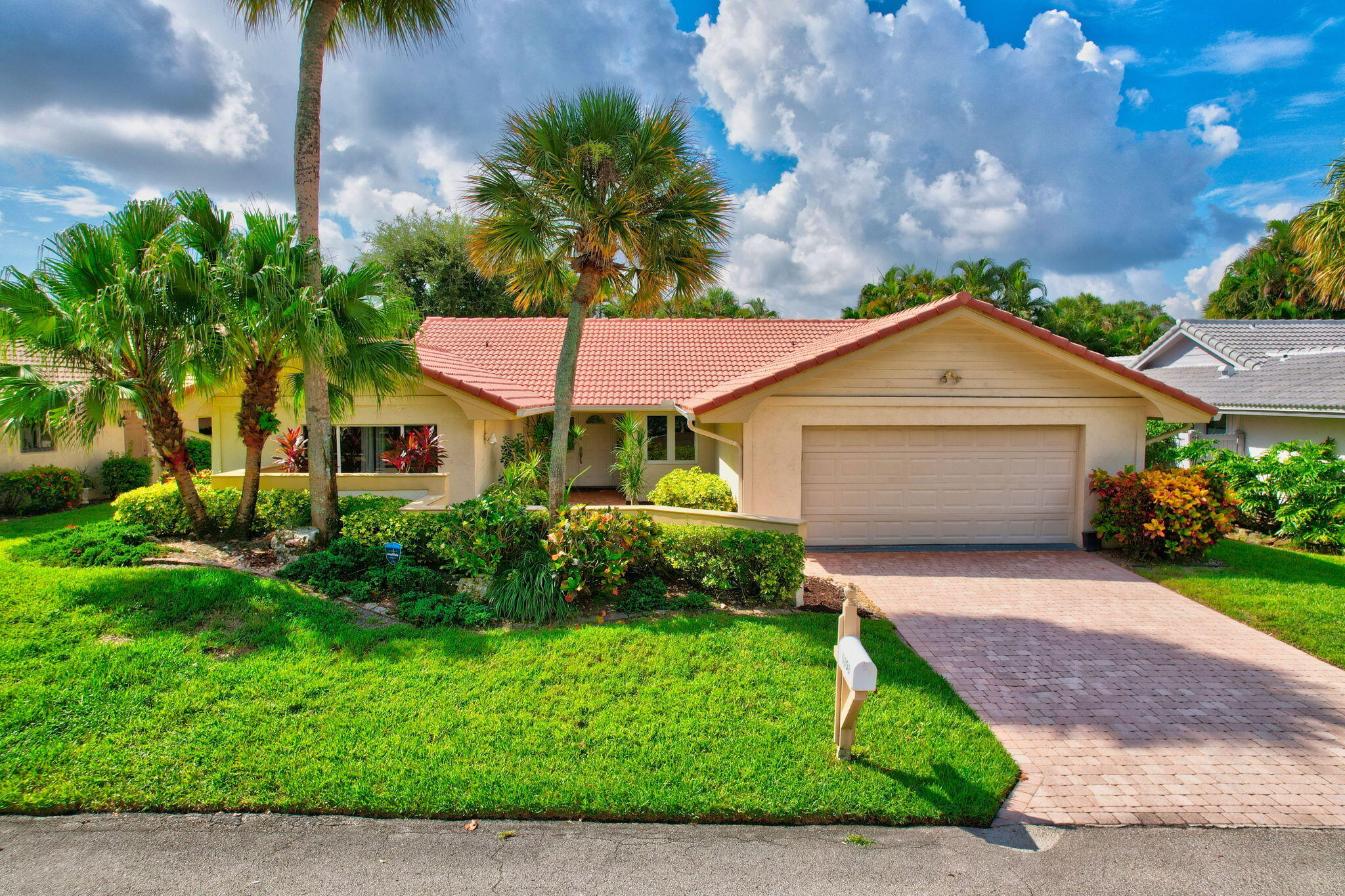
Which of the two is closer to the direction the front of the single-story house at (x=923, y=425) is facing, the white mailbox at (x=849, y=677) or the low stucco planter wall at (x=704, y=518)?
the white mailbox

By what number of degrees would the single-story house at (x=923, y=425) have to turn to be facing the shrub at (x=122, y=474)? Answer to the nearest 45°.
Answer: approximately 90° to its right

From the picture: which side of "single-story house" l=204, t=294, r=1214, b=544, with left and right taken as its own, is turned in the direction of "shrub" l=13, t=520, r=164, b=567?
right

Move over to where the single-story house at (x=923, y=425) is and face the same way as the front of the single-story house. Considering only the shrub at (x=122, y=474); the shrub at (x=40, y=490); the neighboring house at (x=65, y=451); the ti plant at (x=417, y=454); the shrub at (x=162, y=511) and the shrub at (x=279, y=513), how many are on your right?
6

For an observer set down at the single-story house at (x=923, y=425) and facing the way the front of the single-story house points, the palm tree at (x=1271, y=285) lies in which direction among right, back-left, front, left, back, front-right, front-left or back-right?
back-left

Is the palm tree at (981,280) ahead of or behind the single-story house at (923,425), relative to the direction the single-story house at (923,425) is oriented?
behind

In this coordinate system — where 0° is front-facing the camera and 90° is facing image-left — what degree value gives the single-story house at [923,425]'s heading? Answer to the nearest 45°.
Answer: approximately 0°

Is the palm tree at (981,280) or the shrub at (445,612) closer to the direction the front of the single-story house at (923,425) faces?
the shrub

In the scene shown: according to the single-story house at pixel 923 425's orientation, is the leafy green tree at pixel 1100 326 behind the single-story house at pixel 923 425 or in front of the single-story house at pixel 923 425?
behind

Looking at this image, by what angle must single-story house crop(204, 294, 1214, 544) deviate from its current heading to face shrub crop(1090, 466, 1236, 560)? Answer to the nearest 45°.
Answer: approximately 90° to its left

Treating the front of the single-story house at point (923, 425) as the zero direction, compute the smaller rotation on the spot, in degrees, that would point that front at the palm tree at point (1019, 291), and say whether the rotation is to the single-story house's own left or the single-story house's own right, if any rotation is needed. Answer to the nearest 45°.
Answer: approximately 135° to the single-story house's own left

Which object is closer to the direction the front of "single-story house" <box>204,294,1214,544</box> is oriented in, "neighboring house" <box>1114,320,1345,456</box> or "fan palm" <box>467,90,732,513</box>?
the fan palm

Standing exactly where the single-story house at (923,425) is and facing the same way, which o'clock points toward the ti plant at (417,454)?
The ti plant is roughly at 3 o'clock from the single-story house.

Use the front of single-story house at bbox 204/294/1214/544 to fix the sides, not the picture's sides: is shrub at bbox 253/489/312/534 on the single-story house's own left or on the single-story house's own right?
on the single-story house's own right

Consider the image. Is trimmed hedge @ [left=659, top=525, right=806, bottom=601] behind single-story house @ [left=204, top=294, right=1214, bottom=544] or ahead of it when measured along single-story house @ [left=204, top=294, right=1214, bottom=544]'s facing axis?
ahead

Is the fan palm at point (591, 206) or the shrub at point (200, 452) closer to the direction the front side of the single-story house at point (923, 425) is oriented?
the fan palm
